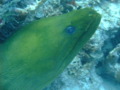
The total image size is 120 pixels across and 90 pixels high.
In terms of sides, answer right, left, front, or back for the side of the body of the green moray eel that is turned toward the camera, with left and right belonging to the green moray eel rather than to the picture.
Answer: right
